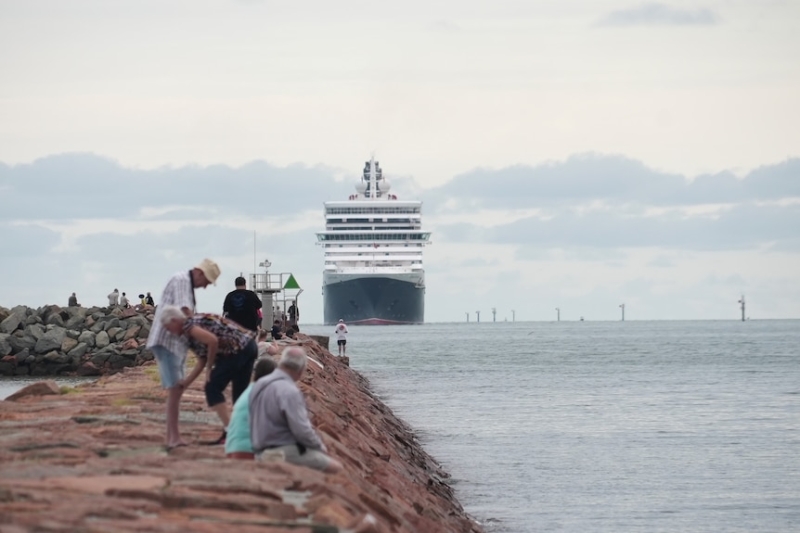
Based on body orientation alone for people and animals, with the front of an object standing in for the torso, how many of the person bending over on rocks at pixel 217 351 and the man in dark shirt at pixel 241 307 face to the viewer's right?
0

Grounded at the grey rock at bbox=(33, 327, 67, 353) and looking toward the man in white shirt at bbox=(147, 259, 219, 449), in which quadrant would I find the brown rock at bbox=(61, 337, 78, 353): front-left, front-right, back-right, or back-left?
front-left

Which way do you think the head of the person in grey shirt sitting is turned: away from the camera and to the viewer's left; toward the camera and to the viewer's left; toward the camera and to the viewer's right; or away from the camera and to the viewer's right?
away from the camera and to the viewer's right

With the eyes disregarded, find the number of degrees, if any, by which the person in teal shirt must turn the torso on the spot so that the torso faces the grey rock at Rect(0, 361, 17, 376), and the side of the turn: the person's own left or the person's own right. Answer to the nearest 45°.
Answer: approximately 45° to the person's own left

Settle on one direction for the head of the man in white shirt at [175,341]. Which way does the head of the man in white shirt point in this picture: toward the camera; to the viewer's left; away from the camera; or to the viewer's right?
to the viewer's right

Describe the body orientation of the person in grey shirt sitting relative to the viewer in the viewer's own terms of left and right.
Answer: facing away from the viewer and to the right of the viewer

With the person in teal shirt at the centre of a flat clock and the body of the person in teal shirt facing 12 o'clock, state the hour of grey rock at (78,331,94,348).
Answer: The grey rock is roughly at 10 o'clock from the person in teal shirt.

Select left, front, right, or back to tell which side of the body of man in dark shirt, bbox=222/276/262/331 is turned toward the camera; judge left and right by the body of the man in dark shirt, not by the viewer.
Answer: back

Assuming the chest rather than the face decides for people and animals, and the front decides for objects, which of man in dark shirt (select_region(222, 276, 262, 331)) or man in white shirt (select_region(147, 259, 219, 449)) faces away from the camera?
the man in dark shirt

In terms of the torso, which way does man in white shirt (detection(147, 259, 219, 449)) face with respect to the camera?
to the viewer's right

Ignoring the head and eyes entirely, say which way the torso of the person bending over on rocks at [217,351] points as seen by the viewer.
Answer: to the viewer's left

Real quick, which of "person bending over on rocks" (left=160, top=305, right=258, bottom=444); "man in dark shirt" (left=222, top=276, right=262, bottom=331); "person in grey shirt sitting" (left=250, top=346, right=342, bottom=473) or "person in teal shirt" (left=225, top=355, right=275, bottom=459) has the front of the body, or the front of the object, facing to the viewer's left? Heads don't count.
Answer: the person bending over on rocks
